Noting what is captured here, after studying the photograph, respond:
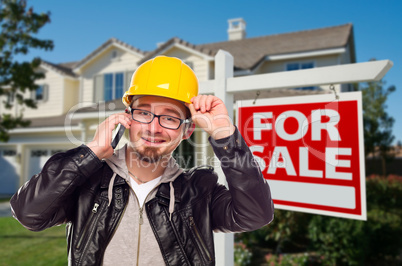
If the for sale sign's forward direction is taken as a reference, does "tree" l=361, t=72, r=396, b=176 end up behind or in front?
behind

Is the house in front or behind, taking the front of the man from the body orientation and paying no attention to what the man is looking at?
behind

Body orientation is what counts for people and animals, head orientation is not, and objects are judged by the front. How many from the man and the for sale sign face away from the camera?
0

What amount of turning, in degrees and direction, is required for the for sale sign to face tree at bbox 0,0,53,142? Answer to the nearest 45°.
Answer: approximately 90° to its right

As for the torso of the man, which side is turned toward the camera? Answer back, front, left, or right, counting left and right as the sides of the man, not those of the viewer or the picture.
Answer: front

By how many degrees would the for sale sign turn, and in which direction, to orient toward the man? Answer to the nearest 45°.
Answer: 0° — it already faces them

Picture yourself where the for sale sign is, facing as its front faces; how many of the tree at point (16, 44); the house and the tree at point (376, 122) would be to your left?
0

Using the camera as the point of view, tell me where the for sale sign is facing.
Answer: facing the viewer and to the left of the viewer

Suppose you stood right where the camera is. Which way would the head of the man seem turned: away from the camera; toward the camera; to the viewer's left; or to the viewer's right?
toward the camera
